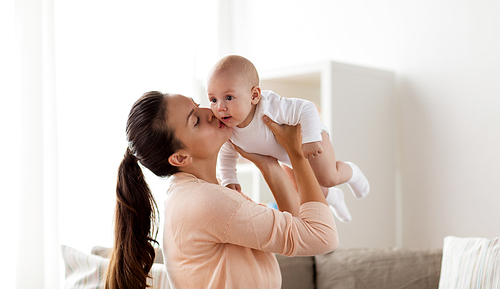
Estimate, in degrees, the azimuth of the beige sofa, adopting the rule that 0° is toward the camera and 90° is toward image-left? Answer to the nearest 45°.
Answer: approximately 0°

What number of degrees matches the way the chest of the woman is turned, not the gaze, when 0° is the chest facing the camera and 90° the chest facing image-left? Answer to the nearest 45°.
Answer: approximately 270°

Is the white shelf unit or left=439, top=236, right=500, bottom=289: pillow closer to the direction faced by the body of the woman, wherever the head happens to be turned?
the pillow

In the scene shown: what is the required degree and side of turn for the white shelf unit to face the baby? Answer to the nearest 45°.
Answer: approximately 45° to its left

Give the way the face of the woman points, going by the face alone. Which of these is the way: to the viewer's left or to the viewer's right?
to the viewer's right
